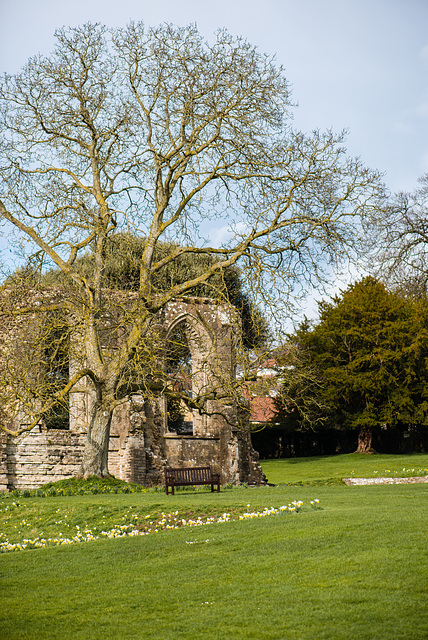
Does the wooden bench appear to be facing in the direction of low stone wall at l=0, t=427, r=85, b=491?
no

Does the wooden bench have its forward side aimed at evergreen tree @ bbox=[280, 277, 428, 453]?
no
